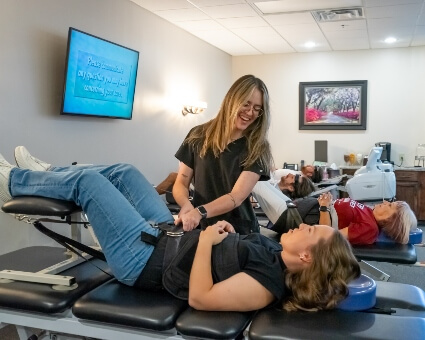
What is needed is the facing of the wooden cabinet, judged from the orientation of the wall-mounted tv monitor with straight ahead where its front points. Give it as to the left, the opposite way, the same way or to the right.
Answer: to the right

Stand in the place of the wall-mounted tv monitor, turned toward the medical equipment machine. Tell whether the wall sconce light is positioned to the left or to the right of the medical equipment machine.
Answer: left

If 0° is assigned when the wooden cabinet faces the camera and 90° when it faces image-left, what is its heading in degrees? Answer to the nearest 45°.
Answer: approximately 0°

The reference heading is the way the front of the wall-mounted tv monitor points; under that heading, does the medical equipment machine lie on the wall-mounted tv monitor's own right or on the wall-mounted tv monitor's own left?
on the wall-mounted tv monitor's own left

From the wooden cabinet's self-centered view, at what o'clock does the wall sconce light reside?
The wall sconce light is roughly at 2 o'clock from the wooden cabinet.

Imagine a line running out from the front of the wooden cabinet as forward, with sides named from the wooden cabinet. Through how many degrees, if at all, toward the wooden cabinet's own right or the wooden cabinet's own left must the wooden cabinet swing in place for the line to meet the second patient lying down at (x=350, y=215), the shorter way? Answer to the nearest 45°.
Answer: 0° — it already faces them
